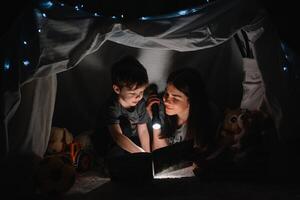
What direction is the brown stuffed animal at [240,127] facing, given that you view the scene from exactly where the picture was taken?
facing the viewer and to the left of the viewer

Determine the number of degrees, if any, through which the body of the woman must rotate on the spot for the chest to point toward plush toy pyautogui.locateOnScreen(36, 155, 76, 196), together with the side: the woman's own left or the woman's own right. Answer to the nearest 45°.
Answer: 0° — they already face it

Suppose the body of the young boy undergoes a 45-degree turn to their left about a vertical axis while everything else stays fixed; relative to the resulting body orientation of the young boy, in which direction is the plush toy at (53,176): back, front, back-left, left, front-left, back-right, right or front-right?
back-right

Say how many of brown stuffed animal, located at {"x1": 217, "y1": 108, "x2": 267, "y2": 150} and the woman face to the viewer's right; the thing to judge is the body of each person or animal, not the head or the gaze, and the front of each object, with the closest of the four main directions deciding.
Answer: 0

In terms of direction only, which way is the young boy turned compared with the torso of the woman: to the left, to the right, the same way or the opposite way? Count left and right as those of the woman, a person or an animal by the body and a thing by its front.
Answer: to the left

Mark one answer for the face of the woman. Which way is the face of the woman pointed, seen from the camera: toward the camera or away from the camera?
toward the camera

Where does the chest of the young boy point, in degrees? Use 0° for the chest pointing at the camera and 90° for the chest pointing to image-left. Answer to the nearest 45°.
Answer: approximately 315°

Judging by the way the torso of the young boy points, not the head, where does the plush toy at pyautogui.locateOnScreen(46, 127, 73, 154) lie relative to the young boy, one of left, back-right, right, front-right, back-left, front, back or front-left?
back-right
